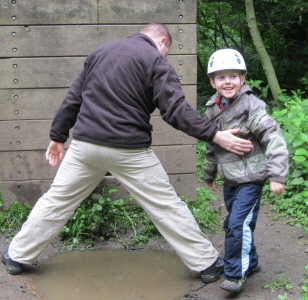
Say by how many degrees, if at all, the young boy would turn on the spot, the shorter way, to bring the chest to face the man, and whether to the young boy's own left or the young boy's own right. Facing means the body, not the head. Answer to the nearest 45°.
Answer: approximately 45° to the young boy's own right

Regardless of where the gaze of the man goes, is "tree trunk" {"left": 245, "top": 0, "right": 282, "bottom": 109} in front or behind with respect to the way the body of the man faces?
in front

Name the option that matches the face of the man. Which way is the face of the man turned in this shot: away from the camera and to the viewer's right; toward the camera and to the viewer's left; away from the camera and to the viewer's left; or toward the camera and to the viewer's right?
away from the camera and to the viewer's right

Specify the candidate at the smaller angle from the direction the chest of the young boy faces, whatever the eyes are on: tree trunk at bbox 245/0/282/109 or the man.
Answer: the man

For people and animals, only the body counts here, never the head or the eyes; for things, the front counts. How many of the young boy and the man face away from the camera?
1

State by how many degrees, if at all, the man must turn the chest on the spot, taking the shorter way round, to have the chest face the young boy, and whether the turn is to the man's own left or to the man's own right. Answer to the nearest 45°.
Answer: approximately 90° to the man's own right

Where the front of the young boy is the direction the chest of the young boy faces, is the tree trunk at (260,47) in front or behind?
behind

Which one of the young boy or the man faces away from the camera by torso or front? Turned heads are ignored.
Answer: the man

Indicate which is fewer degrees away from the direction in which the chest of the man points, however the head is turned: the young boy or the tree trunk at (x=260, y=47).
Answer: the tree trunk

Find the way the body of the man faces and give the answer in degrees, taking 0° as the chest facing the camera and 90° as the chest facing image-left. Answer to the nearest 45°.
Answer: approximately 180°
